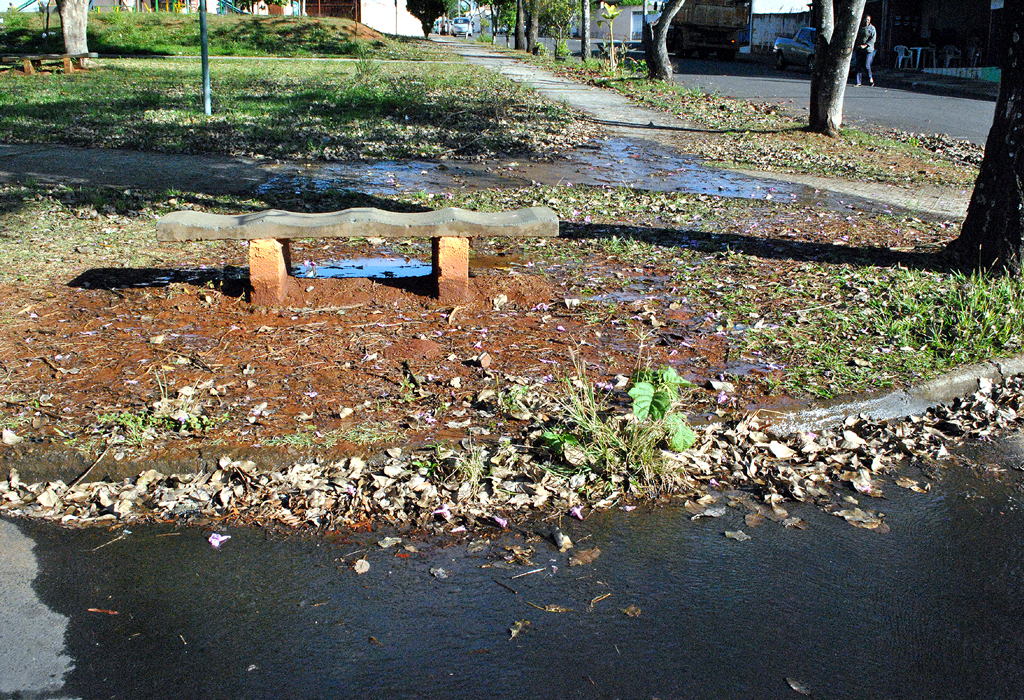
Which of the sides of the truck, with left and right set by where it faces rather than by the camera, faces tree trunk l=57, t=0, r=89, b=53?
left

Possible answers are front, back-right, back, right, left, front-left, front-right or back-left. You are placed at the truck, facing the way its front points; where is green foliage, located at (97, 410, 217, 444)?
back-left

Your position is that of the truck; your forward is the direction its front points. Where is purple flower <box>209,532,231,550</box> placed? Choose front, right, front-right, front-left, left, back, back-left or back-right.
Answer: back-left

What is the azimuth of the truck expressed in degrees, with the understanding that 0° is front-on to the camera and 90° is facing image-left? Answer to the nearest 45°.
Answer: approximately 135°

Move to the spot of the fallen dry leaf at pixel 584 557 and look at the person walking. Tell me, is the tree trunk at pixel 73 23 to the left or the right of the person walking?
left

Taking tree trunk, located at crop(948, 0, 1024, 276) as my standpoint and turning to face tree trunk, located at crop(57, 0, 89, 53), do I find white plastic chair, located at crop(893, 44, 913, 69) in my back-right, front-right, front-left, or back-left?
front-right

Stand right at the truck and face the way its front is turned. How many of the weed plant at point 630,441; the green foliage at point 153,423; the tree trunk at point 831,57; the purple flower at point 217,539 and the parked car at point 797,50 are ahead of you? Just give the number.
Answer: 0

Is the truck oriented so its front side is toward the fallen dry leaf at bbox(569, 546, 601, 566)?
no

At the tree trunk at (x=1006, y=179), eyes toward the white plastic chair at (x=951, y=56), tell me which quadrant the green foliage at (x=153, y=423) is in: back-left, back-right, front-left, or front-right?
back-left

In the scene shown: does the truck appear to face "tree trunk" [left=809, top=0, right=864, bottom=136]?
no

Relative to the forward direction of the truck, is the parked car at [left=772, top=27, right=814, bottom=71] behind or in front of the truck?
behind

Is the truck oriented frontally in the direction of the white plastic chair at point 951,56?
no

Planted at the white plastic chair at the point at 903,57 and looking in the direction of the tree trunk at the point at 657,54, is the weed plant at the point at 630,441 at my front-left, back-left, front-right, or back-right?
front-left

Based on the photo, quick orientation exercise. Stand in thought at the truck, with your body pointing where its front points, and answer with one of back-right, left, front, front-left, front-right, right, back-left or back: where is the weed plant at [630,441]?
back-left

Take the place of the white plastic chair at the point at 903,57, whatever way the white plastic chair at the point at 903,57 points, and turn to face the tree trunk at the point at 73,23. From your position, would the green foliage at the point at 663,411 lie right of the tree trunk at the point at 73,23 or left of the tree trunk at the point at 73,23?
left
